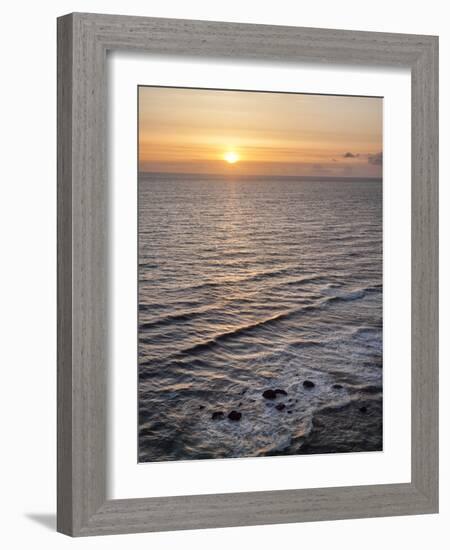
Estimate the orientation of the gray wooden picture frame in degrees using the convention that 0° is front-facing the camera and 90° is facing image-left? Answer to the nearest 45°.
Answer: approximately 315°

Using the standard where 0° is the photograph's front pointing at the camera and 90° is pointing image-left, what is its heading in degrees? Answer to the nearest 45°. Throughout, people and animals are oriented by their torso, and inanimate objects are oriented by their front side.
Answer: approximately 315°
